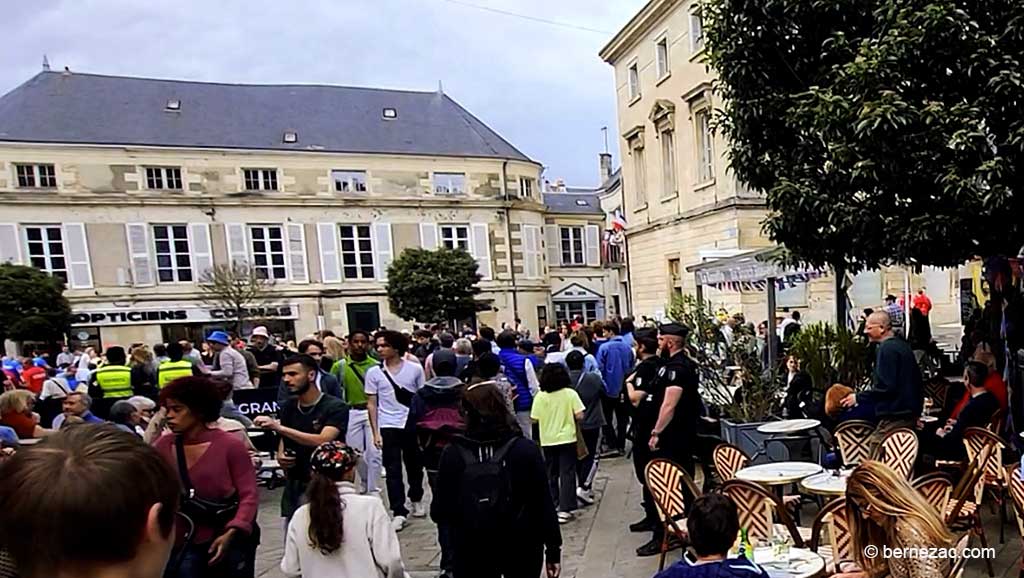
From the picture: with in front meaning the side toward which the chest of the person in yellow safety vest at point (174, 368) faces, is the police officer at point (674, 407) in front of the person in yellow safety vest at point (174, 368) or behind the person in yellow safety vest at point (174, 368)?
behind

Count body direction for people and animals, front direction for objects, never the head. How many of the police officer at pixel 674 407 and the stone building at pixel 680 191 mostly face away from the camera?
0

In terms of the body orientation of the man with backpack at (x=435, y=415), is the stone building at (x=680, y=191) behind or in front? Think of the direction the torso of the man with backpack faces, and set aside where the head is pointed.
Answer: in front

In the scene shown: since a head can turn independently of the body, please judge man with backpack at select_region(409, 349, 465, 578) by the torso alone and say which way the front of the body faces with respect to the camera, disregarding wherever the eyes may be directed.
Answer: away from the camera

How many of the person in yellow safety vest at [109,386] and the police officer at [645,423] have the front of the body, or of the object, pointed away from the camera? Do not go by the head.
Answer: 1

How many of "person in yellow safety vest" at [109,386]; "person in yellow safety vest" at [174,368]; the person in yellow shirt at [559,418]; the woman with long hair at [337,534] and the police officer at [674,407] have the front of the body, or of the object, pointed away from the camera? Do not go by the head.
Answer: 4

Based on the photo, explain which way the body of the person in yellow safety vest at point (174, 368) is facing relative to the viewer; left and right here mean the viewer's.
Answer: facing away from the viewer

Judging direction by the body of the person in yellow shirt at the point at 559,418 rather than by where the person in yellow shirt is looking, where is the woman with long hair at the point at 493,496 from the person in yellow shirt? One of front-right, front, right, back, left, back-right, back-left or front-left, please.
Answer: back

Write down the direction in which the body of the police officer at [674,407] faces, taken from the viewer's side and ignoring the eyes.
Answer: to the viewer's left

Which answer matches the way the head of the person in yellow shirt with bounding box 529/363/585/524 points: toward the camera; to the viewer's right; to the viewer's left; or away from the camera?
away from the camera

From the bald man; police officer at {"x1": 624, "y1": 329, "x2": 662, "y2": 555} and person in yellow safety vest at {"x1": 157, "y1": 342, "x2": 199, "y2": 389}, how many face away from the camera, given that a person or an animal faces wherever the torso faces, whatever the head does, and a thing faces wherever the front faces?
1

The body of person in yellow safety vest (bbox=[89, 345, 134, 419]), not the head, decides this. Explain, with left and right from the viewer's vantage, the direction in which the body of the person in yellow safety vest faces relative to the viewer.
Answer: facing away from the viewer

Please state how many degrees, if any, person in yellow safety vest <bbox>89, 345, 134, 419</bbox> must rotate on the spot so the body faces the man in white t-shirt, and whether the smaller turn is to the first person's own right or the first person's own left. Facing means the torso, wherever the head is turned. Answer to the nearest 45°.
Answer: approximately 135° to the first person's own right

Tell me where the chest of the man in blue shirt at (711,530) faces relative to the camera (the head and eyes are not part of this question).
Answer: away from the camera

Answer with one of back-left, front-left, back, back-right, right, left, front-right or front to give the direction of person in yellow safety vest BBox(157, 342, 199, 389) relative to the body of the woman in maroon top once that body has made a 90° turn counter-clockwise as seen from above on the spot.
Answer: back-left
